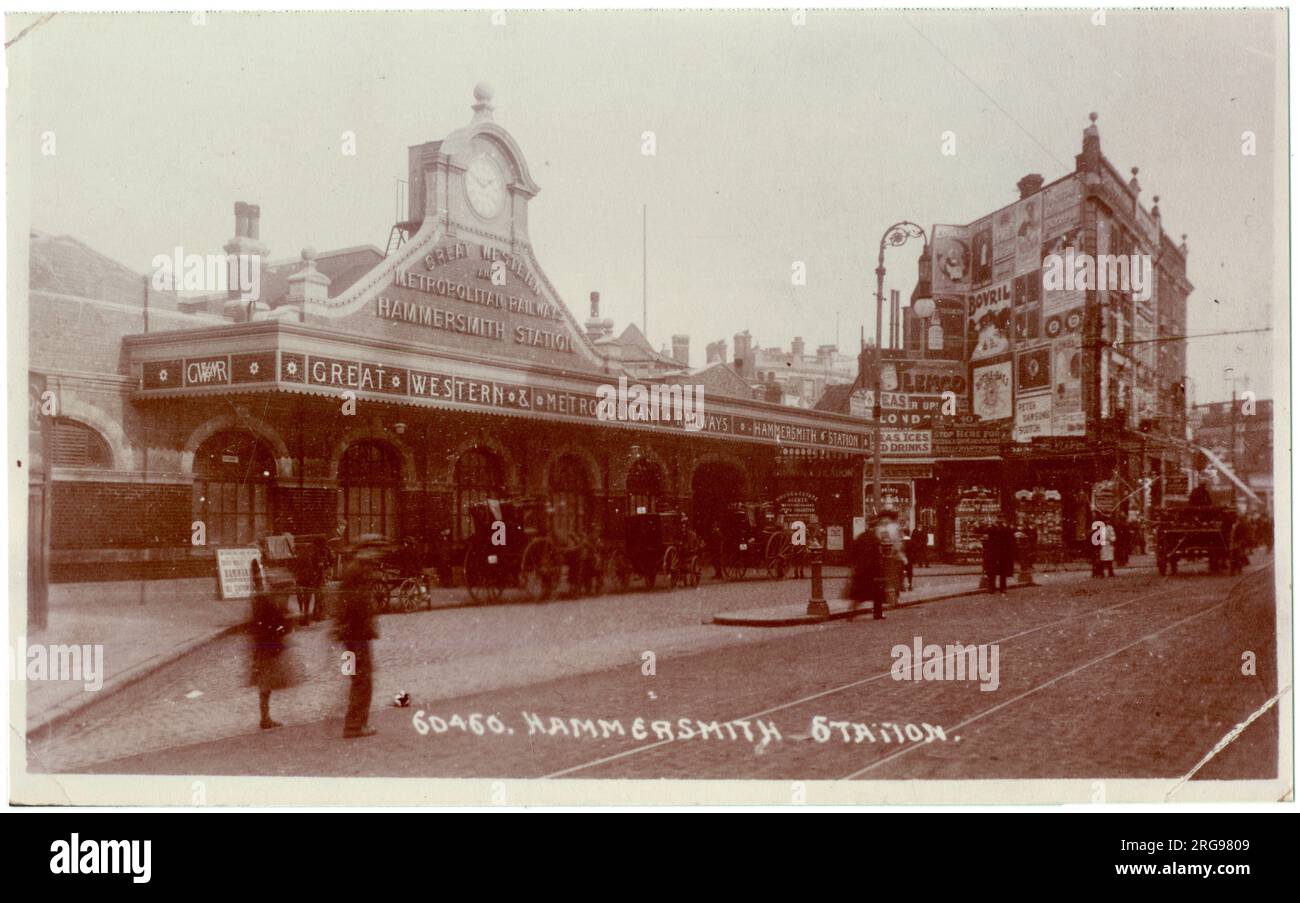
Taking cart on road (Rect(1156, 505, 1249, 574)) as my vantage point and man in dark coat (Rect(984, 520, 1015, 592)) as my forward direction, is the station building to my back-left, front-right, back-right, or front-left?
front-left

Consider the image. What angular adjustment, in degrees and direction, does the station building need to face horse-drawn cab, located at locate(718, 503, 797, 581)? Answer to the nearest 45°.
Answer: approximately 45° to its left

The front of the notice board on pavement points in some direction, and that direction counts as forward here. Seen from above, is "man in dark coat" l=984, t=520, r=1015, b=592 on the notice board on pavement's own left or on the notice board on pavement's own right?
on the notice board on pavement's own left

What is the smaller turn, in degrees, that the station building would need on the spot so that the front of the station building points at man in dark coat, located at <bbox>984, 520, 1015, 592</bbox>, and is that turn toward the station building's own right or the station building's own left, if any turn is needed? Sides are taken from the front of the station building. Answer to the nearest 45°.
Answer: approximately 45° to the station building's own left

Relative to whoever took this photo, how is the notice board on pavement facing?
facing the viewer

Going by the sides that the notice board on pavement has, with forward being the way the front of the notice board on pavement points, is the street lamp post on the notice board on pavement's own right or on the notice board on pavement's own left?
on the notice board on pavement's own left

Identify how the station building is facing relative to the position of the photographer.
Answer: facing the viewer and to the right of the viewer

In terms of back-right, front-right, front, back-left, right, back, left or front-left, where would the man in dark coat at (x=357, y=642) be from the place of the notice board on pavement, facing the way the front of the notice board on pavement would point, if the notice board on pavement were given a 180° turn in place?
back-right
